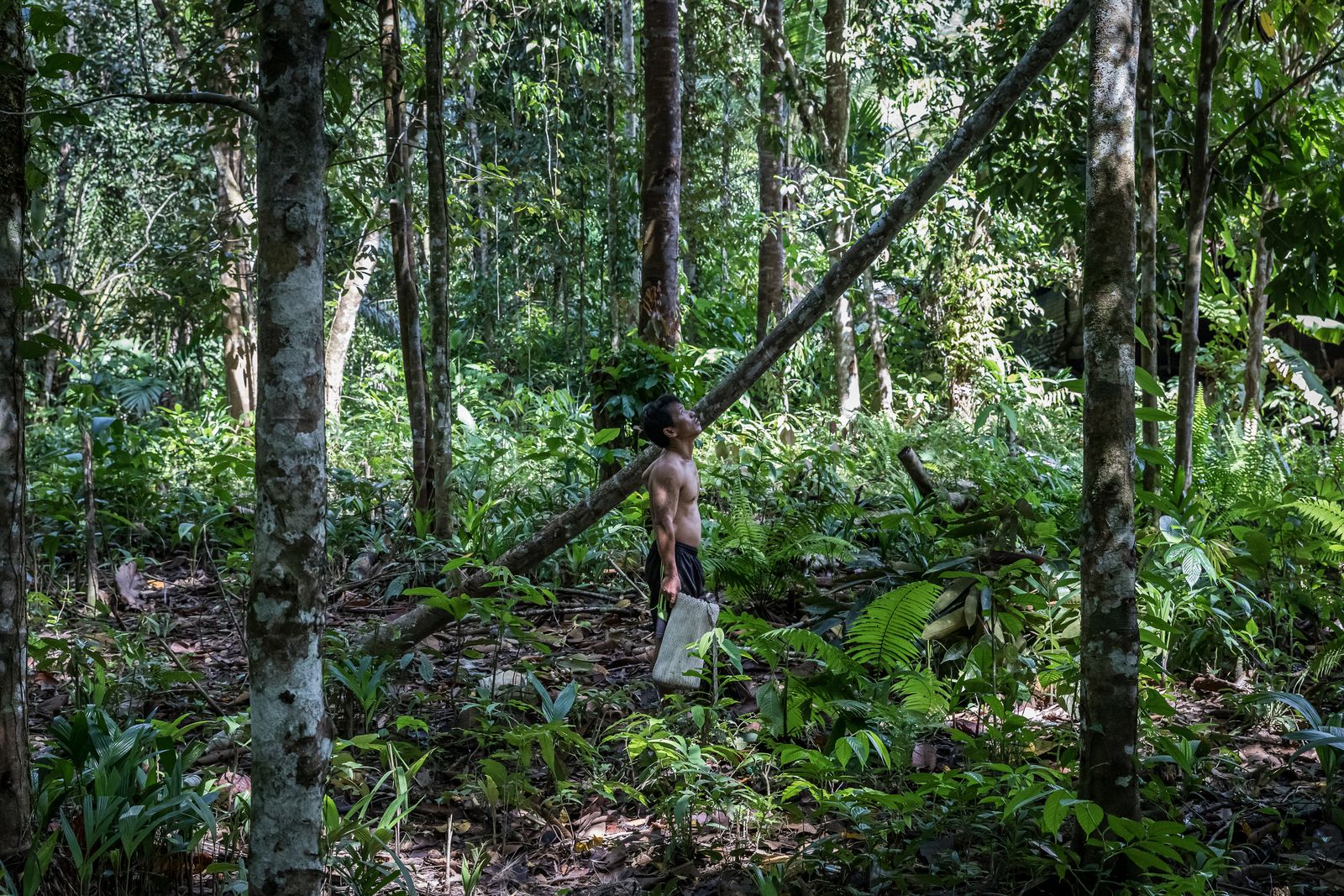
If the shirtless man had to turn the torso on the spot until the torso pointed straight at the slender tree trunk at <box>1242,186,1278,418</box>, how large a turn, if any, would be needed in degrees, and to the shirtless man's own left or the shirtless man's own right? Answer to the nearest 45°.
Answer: approximately 45° to the shirtless man's own left

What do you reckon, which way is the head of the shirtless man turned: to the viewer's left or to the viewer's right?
to the viewer's right

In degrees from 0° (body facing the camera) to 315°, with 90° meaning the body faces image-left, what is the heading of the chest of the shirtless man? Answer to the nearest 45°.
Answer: approximately 270°
